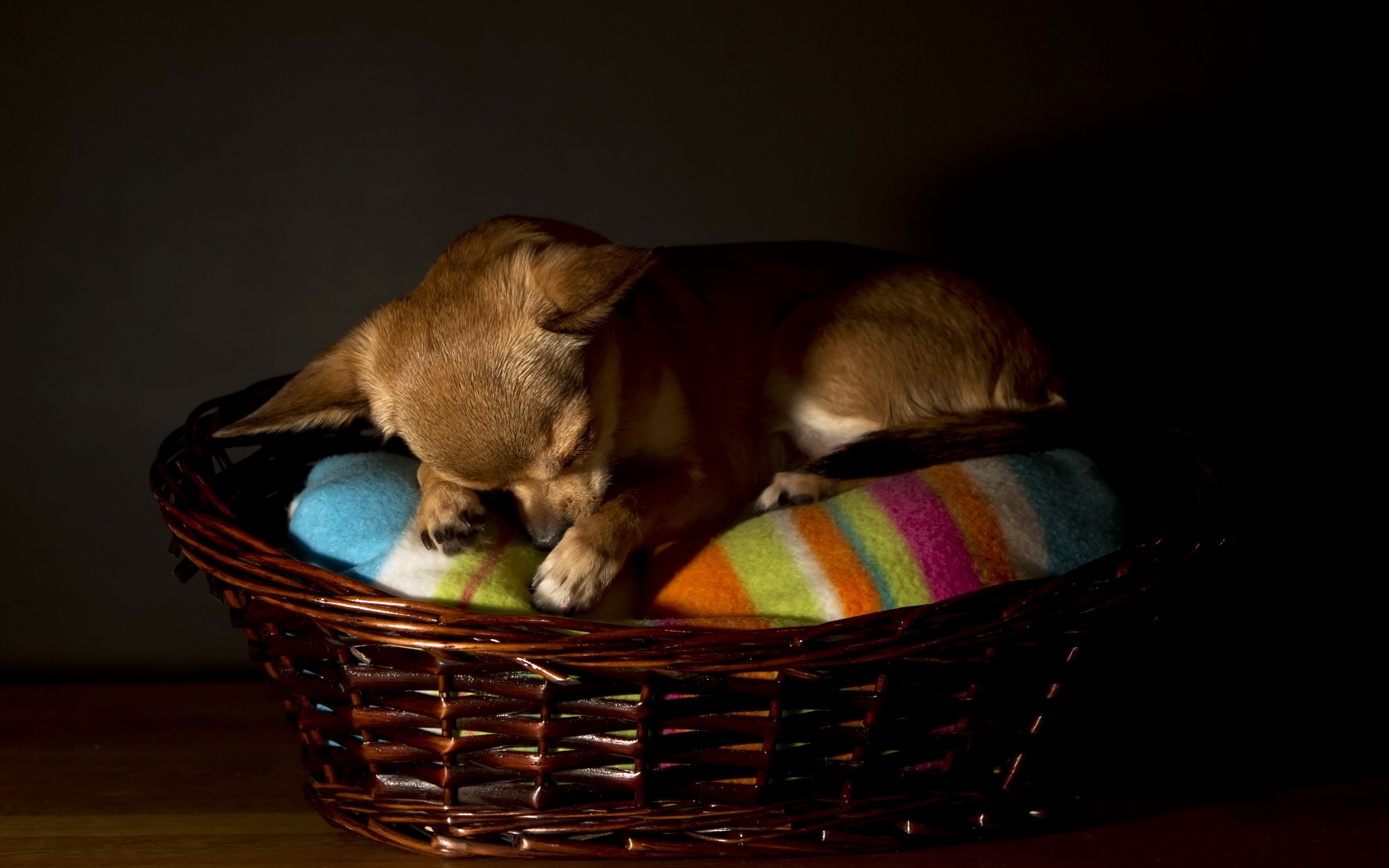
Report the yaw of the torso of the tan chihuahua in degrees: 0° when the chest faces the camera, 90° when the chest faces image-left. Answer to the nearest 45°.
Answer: approximately 45°
